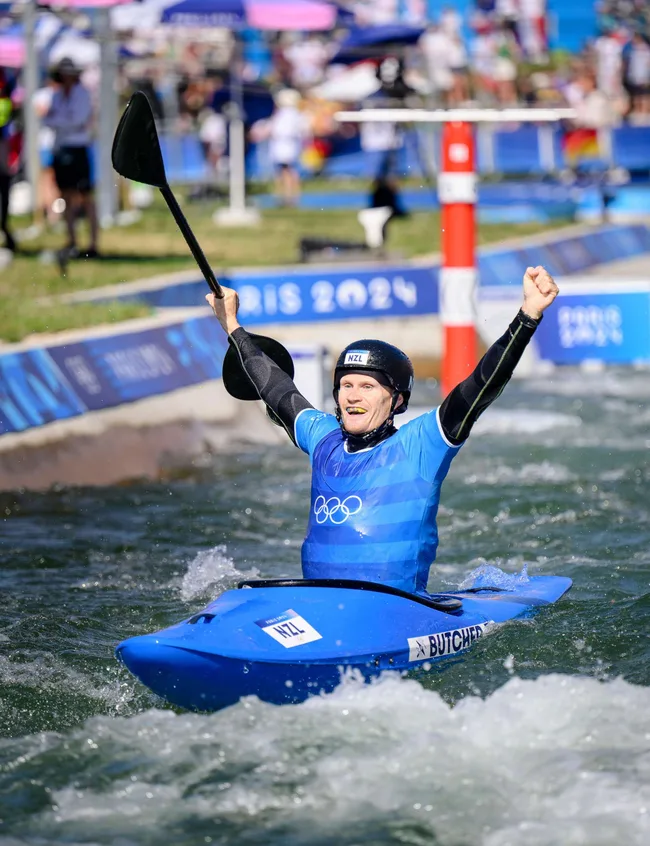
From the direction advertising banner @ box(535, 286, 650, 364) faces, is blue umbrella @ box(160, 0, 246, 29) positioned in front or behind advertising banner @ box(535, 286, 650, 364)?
behind

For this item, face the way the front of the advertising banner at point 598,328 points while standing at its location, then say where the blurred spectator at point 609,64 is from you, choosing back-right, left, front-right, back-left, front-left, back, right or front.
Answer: back

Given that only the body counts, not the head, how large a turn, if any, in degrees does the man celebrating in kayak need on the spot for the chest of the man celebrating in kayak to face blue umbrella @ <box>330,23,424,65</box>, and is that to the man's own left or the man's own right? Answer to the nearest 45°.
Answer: approximately 135° to the man's own right

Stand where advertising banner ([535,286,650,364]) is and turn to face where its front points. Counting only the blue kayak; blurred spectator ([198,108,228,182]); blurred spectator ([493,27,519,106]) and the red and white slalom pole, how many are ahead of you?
2

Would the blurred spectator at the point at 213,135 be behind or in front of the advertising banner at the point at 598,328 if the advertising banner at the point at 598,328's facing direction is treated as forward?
behind

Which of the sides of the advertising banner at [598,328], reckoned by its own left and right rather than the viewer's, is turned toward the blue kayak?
front

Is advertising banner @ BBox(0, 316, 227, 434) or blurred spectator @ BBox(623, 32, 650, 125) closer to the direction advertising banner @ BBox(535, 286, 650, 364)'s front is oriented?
the advertising banner

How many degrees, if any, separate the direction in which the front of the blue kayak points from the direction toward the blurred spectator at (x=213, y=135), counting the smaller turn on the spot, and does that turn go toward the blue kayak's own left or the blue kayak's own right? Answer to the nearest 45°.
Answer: approximately 135° to the blue kayak's own right

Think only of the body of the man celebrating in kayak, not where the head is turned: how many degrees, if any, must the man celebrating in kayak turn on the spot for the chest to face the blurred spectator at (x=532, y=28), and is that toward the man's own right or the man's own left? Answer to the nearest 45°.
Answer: approximately 135° to the man's own right

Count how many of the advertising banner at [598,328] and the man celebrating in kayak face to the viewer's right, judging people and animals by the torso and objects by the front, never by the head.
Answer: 0

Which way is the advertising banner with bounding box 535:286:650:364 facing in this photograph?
toward the camera

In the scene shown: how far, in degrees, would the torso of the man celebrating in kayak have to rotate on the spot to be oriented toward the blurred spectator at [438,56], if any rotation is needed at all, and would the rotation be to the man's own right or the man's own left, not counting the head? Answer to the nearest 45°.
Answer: approximately 135° to the man's own right

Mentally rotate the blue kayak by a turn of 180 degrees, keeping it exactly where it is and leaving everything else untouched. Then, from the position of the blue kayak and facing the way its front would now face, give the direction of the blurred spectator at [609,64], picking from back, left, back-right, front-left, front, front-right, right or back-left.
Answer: front-left

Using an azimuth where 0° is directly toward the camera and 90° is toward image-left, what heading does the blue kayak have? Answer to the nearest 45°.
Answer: approximately 45°

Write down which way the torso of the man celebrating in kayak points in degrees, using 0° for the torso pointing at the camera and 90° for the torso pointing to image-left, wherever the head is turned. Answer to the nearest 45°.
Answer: approximately 45°
